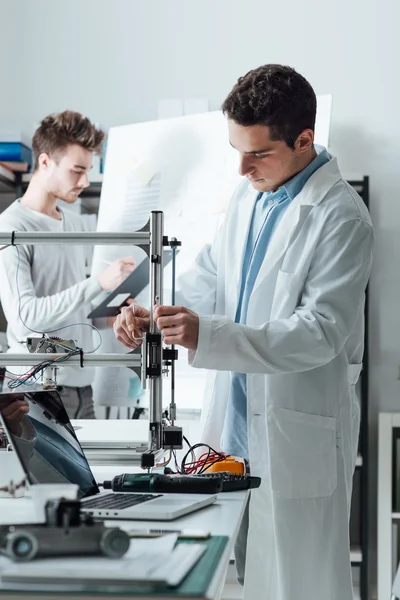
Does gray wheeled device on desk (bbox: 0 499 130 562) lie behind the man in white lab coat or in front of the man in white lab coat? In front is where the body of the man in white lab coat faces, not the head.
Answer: in front

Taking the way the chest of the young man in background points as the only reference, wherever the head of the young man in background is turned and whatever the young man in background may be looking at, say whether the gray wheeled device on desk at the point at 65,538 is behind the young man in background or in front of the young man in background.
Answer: in front

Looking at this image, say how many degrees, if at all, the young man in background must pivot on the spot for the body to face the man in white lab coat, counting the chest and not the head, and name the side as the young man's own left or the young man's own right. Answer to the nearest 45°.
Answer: approximately 45° to the young man's own right

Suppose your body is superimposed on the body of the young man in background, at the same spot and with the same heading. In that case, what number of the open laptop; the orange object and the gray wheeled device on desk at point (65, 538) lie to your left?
0

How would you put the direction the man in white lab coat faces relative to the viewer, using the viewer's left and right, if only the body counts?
facing the viewer and to the left of the viewer

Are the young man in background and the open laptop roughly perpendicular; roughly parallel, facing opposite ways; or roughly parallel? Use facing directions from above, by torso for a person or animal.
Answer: roughly parallel

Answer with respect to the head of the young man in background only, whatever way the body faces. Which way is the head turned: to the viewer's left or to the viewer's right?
to the viewer's right

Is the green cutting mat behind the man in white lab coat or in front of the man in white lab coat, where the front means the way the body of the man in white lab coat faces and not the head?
in front

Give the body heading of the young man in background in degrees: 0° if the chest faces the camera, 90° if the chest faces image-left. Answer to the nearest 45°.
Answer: approximately 315°

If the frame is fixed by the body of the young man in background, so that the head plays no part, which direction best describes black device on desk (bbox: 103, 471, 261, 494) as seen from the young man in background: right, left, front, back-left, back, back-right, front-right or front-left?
front-right

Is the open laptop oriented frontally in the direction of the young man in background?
no

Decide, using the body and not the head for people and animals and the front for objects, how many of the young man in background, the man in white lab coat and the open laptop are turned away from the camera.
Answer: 0

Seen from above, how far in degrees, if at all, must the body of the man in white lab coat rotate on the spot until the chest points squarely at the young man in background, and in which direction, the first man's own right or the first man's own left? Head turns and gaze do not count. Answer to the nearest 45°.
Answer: approximately 90° to the first man's own right
